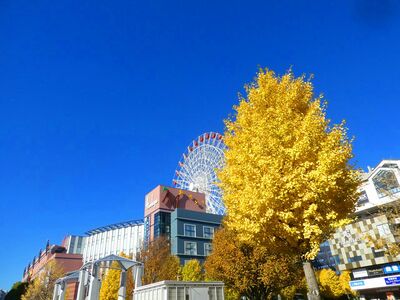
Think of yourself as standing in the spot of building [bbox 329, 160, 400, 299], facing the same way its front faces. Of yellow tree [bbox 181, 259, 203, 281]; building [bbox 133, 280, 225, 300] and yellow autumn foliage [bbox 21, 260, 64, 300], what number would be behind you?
0

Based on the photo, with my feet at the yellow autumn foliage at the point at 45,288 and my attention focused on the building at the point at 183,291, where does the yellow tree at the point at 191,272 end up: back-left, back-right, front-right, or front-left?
front-left

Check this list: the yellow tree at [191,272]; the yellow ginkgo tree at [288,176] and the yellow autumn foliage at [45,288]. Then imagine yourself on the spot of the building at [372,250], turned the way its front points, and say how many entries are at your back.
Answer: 0

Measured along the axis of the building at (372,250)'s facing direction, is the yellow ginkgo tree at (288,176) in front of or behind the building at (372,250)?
in front

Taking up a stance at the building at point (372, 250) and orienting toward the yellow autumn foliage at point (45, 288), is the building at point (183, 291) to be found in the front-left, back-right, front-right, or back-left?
front-left

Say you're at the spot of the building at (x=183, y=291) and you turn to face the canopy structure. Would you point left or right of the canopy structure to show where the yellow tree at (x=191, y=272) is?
right

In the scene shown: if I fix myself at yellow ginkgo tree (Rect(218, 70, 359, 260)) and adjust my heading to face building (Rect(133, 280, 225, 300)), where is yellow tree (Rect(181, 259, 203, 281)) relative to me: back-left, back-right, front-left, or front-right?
front-right

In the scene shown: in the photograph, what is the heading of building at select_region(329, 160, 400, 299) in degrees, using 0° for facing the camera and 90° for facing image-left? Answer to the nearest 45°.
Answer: approximately 45°
